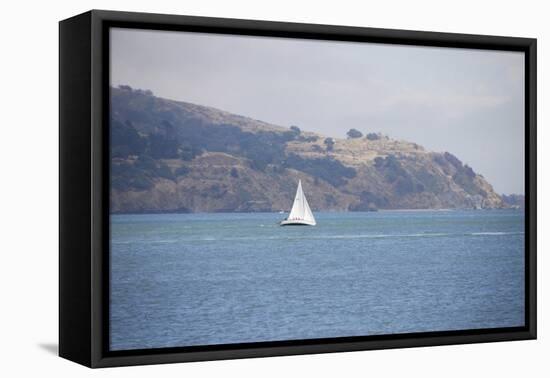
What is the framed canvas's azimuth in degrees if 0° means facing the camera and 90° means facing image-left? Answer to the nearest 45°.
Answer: approximately 315°
